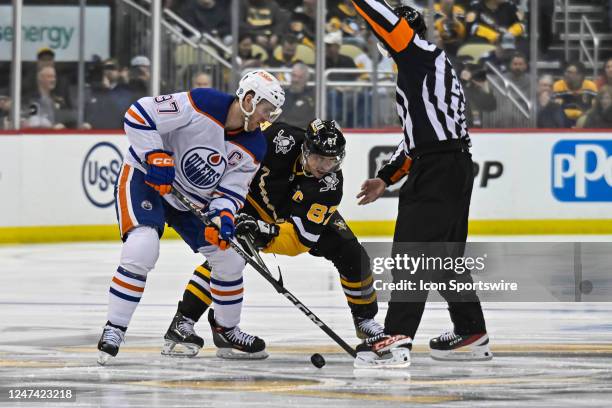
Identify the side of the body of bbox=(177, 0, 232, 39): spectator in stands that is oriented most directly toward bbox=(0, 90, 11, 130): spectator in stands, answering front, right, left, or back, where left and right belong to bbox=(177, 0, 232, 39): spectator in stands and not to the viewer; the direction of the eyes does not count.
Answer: right

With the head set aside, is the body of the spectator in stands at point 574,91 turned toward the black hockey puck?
yes

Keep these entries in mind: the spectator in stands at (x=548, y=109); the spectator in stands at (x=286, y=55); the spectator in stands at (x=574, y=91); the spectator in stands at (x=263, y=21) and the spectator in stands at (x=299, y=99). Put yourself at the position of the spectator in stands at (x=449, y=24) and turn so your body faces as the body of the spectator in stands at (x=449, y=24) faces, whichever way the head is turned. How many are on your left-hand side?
2

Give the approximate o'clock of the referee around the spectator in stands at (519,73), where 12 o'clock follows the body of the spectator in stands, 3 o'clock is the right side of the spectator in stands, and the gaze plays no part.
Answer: The referee is roughly at 12 o'clock from the spectator in stands.

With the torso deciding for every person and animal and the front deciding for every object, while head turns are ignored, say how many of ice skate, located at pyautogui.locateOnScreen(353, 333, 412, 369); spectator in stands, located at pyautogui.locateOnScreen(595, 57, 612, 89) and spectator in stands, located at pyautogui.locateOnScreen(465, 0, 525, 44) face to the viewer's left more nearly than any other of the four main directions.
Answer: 1

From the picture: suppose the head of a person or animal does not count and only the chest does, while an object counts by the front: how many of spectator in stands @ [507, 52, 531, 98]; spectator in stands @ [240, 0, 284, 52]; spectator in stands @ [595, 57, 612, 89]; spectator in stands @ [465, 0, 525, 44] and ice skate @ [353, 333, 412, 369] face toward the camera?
4

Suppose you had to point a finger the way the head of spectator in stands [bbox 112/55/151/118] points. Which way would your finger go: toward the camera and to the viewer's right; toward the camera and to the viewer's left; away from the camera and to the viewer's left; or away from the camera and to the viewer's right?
toward the camera and to the viewer's right

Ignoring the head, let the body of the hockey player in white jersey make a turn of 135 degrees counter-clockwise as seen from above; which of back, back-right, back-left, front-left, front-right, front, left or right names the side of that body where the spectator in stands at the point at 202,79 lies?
front

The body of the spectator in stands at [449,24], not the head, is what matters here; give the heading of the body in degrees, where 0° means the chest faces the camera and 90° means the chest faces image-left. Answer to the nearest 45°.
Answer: approximately 0°

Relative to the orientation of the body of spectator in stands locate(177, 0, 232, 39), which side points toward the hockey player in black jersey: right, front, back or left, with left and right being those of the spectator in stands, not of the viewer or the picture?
front

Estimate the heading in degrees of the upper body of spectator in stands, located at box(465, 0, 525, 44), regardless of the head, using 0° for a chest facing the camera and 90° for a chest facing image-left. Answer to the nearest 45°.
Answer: approximately 0°

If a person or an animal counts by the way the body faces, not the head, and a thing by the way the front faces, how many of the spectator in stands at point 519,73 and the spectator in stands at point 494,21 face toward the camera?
2
